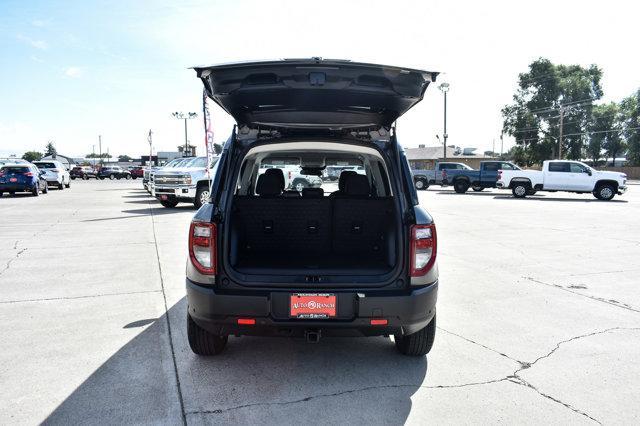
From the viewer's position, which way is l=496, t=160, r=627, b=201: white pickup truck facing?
facing to the right of the viewer

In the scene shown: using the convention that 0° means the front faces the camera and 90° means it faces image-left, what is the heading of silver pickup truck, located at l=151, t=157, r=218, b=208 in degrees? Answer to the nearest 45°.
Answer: approximately 45°

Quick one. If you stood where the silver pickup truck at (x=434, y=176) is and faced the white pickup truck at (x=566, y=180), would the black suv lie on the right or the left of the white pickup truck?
right

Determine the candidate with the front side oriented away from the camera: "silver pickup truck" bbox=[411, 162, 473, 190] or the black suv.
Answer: the black suv

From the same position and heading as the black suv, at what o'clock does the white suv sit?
The white suv is roughly at 11 o'clock from the black suv.

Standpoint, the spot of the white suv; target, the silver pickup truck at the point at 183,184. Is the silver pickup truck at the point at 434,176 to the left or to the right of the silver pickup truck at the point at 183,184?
left

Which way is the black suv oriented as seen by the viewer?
away from the camera

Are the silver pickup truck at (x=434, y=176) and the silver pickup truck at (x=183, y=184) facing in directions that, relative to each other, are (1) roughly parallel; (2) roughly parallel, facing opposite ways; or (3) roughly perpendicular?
roughly perpendicular
